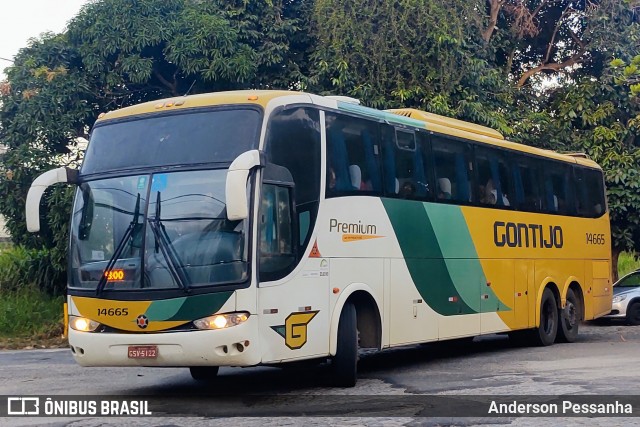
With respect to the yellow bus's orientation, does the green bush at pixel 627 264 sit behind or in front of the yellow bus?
behind

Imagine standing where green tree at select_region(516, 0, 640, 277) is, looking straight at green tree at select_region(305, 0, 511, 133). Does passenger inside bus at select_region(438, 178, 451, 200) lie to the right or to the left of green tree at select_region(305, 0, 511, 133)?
left

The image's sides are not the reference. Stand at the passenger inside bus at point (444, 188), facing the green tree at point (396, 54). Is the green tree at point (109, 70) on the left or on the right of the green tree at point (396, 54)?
left

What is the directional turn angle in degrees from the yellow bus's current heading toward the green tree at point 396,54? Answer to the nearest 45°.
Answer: approximately 135° to its right

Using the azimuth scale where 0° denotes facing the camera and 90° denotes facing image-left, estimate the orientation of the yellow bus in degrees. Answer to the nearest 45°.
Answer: approximately 45°

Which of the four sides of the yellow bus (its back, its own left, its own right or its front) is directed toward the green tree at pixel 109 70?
right

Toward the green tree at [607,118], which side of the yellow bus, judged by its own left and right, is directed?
back
